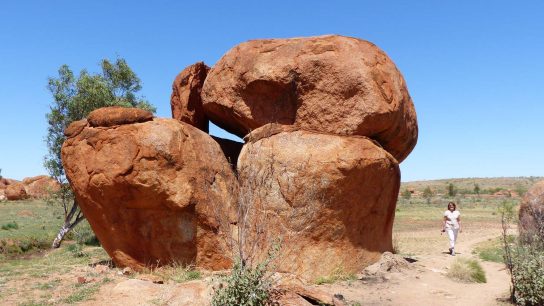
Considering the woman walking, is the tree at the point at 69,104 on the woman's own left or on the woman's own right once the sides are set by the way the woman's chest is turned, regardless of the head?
on the woman's own right

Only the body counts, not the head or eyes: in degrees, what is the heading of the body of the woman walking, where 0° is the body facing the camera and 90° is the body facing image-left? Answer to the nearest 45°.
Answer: approximately 0°

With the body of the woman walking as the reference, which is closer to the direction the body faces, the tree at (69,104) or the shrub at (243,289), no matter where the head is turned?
the shrub

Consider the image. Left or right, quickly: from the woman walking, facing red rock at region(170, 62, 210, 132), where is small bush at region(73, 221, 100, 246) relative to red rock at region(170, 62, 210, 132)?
right

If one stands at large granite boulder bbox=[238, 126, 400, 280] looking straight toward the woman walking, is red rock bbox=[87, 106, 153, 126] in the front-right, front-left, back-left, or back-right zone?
back-left

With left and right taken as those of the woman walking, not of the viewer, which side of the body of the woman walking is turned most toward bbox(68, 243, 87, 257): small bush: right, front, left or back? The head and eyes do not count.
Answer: right

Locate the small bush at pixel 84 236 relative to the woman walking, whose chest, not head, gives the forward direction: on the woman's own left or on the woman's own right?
on the woman's own right

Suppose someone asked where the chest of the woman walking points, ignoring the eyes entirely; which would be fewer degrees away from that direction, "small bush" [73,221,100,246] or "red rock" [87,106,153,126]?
the red rock

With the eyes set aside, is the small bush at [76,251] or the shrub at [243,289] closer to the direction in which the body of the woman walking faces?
the shrub
